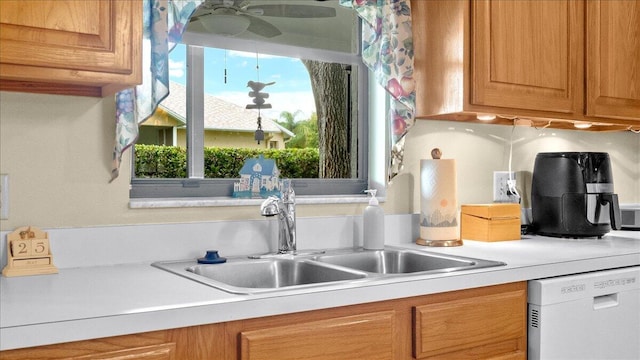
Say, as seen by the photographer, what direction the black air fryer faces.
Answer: facing the viewer and to the right of the viewer

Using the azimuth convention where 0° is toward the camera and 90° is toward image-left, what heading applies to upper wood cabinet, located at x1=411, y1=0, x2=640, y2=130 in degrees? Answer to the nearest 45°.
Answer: approximately 315°

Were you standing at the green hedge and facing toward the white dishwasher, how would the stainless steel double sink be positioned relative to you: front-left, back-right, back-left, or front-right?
front-right

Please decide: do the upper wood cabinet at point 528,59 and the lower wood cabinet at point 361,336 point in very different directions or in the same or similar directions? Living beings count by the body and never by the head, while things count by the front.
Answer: same or similar directions

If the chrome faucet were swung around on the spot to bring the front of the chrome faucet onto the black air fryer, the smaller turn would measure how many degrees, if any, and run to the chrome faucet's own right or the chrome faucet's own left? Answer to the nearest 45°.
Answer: approximately 135° to the chrome faucet's own left

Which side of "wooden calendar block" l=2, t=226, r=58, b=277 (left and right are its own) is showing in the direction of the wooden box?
left

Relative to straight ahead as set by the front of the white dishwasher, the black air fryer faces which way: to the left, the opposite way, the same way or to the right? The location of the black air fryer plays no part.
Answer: the same way

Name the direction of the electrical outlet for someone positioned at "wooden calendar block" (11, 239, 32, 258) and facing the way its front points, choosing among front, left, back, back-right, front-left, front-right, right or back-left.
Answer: left

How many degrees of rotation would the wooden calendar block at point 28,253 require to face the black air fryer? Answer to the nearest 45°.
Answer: approximately 90° to its left

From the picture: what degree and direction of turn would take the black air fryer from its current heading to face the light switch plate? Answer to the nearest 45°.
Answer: approximately 90° to its right

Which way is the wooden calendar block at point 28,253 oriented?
toward the camera

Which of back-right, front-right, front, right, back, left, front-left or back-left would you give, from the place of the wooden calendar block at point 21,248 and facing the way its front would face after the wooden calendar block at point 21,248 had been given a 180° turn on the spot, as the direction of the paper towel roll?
right

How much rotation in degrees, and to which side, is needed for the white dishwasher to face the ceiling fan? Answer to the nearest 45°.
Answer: approximately 135° to its right

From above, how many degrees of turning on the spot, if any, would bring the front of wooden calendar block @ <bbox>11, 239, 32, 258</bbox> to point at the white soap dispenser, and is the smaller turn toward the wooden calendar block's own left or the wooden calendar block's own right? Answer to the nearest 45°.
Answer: approximately 90° to the wooden calendar block's own left

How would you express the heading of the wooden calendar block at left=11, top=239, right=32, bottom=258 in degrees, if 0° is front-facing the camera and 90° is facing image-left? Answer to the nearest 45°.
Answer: approximately 0°

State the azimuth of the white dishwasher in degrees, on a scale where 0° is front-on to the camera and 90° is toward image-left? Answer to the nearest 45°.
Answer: approximately 315°
